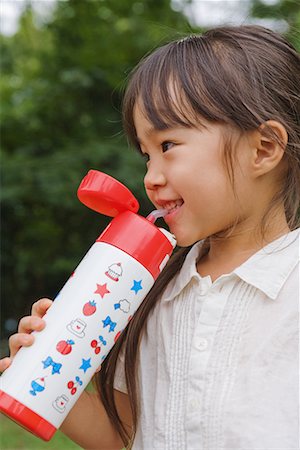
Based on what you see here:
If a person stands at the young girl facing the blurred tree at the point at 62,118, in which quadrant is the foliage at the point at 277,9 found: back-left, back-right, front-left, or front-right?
front-right

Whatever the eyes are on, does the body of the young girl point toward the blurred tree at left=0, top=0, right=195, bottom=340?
no

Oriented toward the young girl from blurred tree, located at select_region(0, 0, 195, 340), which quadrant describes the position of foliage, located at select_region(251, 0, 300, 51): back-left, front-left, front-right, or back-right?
front-left

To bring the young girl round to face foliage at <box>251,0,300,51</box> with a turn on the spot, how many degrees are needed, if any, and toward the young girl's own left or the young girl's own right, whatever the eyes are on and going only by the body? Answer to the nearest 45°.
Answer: approximately 135° to the young girl's own right

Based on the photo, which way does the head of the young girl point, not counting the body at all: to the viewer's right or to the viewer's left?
to the viewer's left

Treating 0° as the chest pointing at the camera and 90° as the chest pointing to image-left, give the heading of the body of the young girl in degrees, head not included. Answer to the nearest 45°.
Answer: approximately 45°
